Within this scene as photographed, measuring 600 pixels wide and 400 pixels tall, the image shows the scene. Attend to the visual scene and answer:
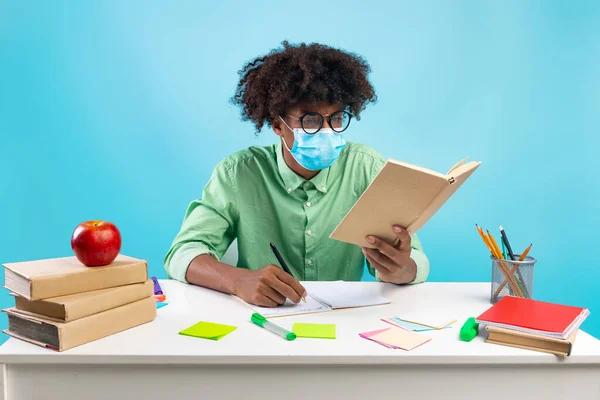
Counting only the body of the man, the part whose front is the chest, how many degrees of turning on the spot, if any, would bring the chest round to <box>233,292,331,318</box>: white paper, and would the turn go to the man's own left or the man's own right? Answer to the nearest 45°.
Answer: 0° — they already face it

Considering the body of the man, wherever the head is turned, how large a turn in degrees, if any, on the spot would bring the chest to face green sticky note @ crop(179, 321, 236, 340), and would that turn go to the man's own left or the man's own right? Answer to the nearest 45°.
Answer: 0° — they already face it

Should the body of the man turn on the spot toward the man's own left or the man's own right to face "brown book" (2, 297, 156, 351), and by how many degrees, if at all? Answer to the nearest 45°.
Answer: approximately 45° to the man's own right

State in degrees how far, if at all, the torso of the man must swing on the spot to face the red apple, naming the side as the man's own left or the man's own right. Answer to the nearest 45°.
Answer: approximately 45° to the man's own right

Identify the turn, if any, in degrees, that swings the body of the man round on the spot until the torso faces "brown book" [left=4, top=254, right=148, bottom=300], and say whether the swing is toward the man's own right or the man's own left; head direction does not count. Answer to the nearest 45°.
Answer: approximately 45° to the man's own right

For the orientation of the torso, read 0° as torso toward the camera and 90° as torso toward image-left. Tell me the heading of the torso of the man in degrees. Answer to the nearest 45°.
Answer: approximately 0°
